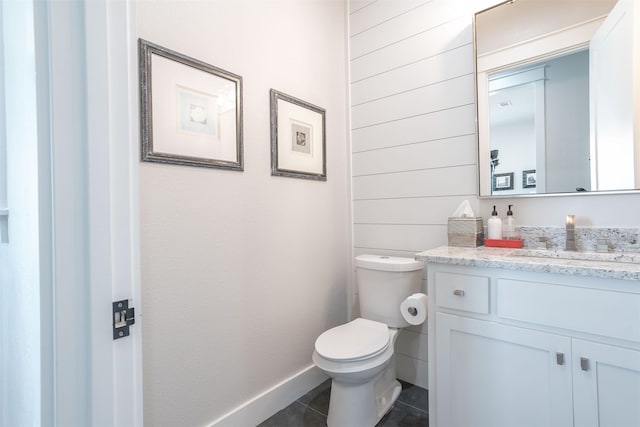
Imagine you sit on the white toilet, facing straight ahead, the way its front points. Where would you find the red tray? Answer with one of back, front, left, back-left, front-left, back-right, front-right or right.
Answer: back-left

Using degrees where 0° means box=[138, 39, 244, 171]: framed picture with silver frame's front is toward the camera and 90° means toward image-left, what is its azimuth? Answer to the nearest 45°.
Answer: approximately 315°

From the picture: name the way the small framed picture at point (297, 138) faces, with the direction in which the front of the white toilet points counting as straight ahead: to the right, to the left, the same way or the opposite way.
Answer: to the left

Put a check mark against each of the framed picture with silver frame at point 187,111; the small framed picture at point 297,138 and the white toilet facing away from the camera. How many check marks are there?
0

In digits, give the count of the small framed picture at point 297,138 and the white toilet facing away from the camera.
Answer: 0

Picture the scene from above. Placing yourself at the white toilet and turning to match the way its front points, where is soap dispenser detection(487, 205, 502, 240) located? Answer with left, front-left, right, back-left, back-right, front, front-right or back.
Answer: back-left

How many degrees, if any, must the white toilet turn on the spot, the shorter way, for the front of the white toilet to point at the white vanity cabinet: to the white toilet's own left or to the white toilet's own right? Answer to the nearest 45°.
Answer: approximately 90° to the white toilet's own left

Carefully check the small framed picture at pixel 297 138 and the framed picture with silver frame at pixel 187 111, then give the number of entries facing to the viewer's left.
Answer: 0

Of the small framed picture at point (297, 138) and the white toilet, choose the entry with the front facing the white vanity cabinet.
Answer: the small framed picture

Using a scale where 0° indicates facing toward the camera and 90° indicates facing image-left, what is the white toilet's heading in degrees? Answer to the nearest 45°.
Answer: approximately 45°
